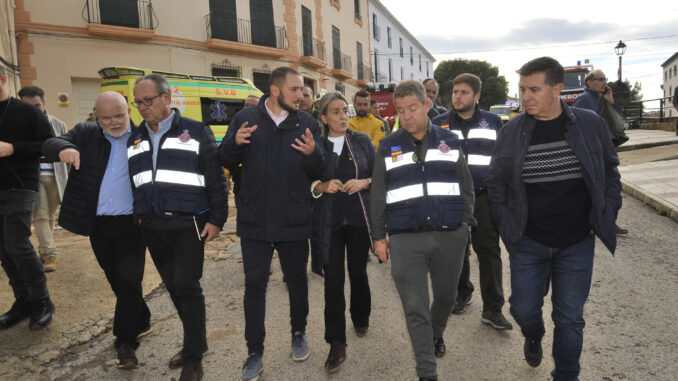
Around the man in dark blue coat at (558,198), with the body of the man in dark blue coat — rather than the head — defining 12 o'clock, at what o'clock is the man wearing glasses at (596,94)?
The man wearing glasses is roughly at 6 o'clock from the man in dark blue coat.

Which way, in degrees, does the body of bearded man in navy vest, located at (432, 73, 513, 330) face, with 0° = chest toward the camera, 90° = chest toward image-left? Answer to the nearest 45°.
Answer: approximately 0°

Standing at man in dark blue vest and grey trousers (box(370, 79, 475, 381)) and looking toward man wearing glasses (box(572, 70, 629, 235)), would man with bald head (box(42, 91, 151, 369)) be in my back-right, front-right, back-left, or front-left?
back-left

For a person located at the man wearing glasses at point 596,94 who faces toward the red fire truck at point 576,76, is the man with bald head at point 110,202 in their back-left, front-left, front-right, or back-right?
back-left

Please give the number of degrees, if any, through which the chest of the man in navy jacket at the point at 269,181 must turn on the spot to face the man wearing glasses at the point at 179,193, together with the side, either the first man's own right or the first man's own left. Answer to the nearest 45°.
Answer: approximately 90° to the first man's own right

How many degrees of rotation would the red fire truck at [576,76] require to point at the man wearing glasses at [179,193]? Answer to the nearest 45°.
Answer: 0° — it already faces them

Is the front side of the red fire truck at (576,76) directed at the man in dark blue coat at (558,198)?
yes

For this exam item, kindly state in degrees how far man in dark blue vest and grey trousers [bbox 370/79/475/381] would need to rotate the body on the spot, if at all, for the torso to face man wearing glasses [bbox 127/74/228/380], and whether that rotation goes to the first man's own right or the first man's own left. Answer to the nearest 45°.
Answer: approximately 90° to the first man's own right

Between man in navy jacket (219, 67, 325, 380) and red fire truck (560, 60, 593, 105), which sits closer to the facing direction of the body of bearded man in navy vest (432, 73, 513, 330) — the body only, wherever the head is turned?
the man in navy jacket
